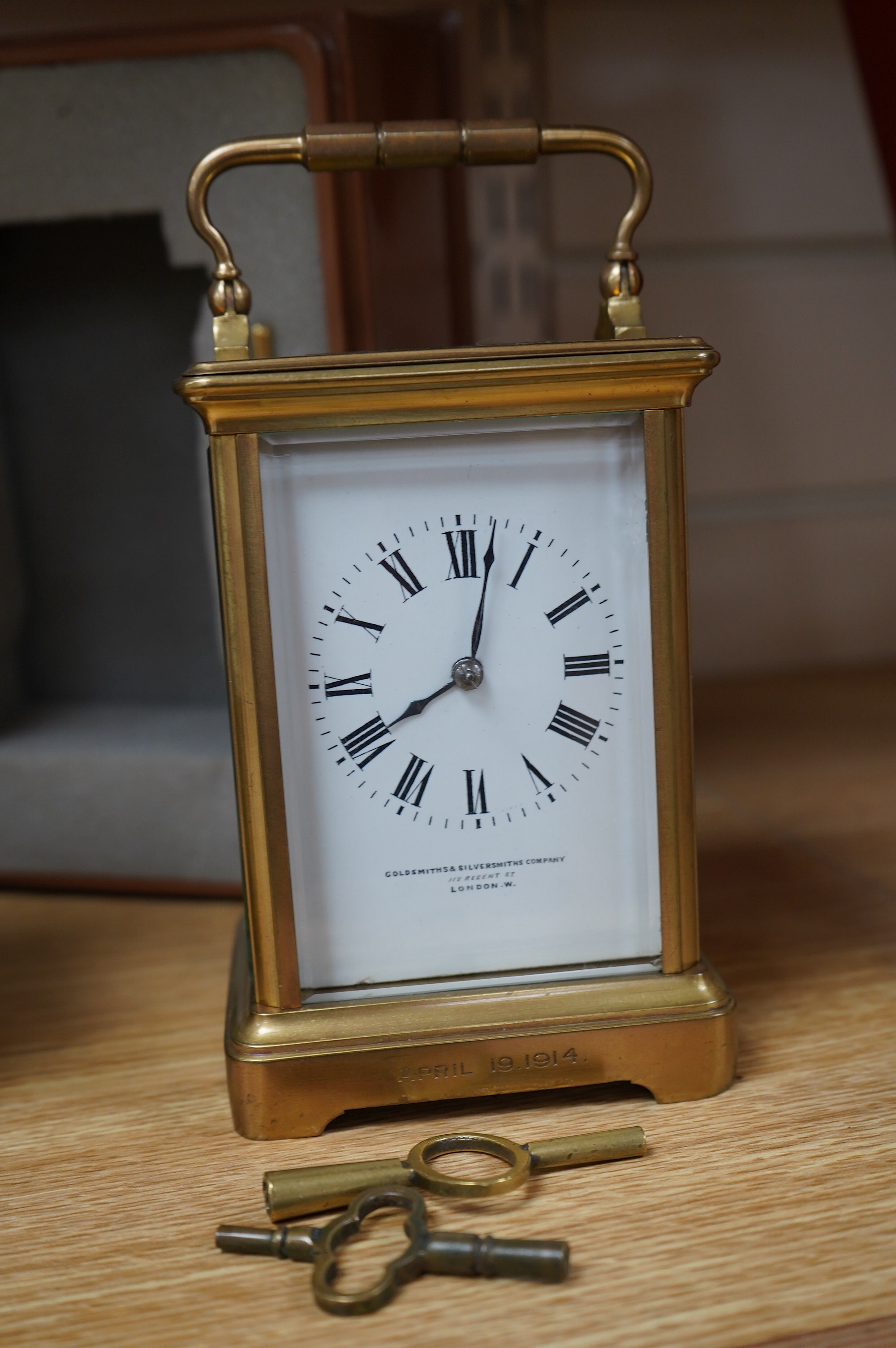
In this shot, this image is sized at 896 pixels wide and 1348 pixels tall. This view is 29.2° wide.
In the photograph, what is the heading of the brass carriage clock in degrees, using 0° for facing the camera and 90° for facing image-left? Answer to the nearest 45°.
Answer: approximately 0°

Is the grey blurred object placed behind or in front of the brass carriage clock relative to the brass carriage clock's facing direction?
behind
